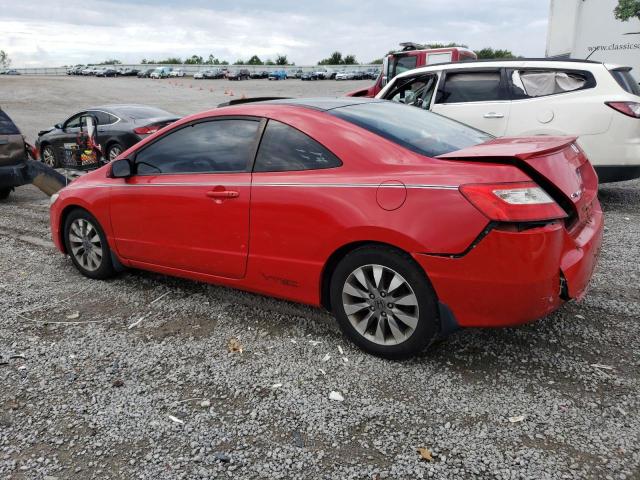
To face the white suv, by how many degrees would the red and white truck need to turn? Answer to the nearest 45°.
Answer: approximately 90° to its left

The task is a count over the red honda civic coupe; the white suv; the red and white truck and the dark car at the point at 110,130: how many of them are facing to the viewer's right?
0

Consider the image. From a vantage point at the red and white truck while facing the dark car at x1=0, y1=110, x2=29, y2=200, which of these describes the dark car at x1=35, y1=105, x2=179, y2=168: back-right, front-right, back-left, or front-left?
front-right

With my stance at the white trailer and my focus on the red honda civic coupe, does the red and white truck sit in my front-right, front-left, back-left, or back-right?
front-right

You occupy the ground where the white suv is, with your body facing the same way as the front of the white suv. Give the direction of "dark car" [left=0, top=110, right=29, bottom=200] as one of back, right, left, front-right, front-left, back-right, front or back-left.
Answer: front-left

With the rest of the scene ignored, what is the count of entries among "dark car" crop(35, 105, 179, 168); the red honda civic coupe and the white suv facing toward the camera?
0

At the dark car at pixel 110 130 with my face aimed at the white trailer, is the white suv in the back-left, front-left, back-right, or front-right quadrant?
front-right

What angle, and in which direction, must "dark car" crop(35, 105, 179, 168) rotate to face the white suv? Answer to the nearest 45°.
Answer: approximately 180°

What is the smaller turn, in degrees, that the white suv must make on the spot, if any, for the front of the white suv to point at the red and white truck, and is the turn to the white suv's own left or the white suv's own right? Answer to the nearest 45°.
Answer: approximately 45° to the white suv's own right

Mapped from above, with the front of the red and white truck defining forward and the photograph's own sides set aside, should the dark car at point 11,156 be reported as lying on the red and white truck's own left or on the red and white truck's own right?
on the red and white truck's own left

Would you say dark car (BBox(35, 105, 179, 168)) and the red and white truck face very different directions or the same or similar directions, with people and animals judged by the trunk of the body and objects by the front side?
same or similar directions

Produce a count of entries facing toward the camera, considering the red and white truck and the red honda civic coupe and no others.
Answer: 0

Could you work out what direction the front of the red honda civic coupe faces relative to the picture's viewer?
facing away from the viewer and to the left of the viewer

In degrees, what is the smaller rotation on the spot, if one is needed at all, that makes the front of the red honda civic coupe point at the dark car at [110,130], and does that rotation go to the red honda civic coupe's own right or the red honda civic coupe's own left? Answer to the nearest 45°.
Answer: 0° — it already faces it

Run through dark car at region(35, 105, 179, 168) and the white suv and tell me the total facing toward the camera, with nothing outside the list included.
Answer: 0
